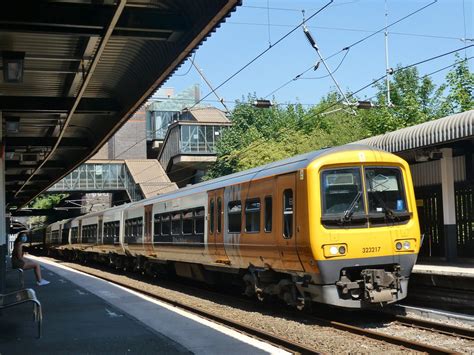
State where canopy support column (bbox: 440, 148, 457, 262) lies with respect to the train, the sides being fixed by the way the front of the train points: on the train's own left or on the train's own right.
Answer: on the train's own left

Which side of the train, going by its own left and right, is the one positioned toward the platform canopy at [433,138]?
left

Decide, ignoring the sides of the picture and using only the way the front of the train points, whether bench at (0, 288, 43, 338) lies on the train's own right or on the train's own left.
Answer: on the train's own right

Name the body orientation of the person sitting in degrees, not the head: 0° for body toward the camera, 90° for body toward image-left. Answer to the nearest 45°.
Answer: approximately 270°

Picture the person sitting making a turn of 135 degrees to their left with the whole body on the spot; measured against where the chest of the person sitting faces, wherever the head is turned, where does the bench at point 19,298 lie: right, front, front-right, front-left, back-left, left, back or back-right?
back-left

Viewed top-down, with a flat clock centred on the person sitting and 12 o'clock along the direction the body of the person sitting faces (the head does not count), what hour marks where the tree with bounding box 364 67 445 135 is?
The tree is roughly at 11 o'clock from the person sitting.
